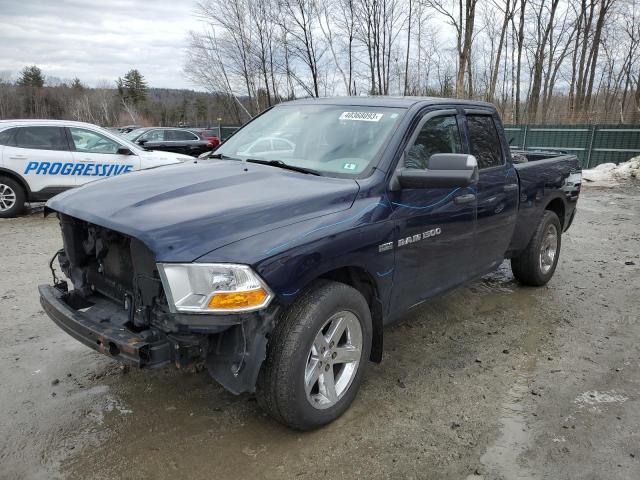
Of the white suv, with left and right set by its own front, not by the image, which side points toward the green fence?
front

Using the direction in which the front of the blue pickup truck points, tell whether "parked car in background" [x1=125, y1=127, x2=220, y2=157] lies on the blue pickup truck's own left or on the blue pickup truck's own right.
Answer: on the blue pickup truck's own right

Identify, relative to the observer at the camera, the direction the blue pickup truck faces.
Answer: facing the viewer and to the left of the viewer

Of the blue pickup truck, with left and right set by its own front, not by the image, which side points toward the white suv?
right

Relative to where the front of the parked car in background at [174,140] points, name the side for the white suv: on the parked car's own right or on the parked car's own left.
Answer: on the parked car's own left

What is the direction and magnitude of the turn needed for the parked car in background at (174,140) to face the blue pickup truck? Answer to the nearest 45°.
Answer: approximately 90° to its left

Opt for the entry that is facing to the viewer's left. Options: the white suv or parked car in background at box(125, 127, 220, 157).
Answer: the parked car in background

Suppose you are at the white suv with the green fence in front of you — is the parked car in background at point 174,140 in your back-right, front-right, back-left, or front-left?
front-left

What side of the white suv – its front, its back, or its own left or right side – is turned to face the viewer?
right

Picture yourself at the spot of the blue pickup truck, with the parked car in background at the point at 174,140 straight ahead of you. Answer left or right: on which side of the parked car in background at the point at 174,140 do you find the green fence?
right

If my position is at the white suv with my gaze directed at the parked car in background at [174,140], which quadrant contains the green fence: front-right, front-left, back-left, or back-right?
front-right

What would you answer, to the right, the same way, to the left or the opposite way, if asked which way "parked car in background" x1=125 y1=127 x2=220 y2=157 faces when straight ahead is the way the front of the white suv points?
the opposite way

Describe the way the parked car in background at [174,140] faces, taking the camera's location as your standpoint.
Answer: facing to the left of the viewer

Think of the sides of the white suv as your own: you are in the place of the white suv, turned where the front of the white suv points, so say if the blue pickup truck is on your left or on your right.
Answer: on your right
